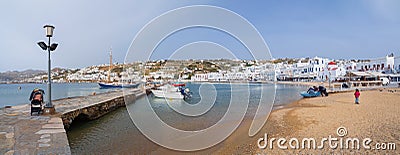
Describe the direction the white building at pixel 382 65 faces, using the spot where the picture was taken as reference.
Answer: facing the viewer and to the left of the viewer
